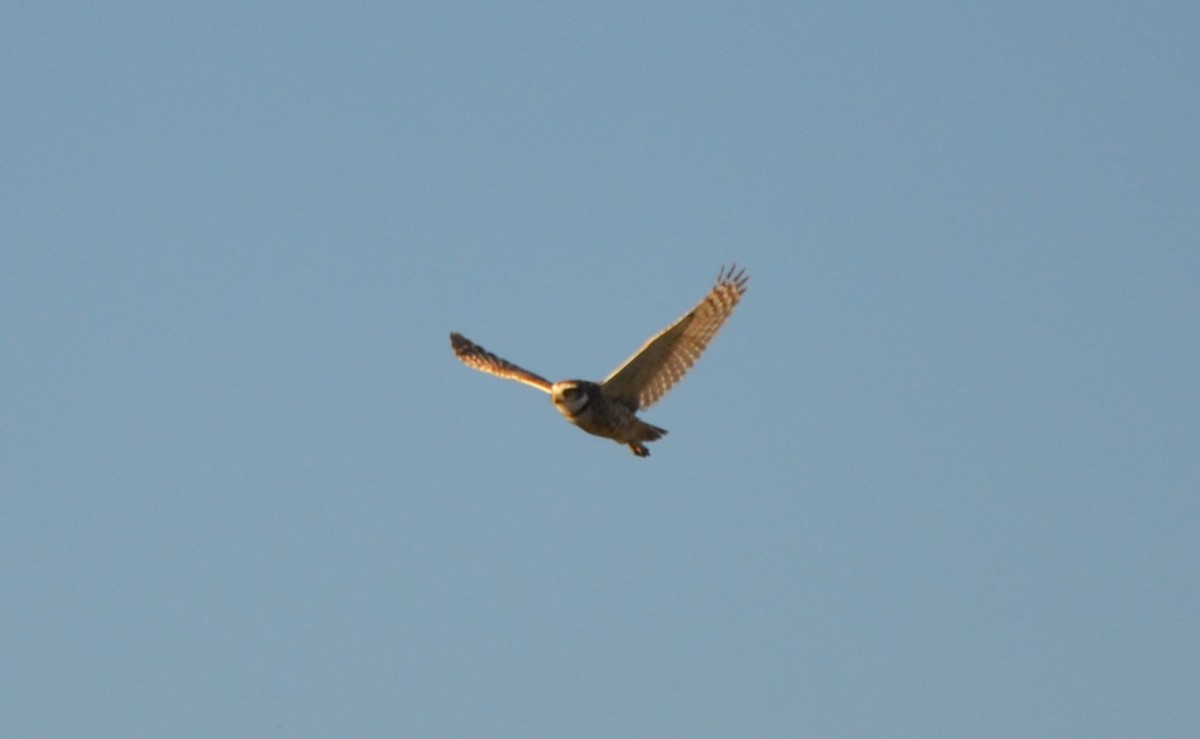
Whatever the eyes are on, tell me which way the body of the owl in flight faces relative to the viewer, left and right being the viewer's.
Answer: facing the viewer and to the left of the viewer
